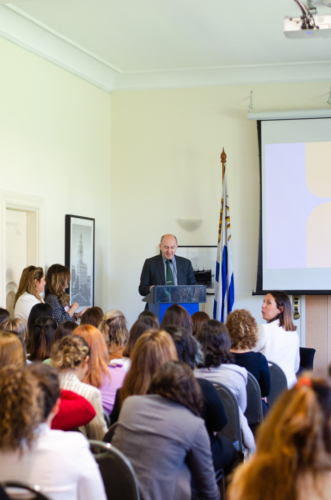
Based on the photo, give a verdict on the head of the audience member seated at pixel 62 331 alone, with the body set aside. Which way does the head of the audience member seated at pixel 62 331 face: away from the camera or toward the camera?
away from the camera

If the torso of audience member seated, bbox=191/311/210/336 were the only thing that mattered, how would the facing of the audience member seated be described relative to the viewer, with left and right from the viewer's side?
facing away from the viewer

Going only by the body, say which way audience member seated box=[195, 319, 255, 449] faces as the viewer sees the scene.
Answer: away from the camera

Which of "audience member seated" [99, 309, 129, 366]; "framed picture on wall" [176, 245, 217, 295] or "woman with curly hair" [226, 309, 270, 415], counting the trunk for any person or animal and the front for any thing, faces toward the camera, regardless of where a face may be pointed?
the framed picture on wall

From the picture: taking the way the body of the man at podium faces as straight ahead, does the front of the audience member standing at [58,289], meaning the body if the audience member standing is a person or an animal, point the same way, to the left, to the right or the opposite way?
to the left

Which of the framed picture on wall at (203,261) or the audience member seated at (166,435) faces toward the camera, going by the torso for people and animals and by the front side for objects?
the framed picture on wall

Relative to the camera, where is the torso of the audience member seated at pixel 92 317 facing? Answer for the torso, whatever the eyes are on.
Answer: away from the camera

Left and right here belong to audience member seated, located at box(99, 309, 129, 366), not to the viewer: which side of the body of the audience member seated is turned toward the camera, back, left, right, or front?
back

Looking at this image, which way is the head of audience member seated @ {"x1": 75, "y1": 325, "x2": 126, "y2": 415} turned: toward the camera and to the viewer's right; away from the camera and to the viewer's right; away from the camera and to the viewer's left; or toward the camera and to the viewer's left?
away from the camera and to the viewer's right

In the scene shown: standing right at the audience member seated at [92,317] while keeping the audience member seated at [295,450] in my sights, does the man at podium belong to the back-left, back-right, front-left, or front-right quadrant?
back-left

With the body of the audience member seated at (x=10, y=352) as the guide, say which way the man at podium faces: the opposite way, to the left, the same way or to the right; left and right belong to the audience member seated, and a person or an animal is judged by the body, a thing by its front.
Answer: the opposite way

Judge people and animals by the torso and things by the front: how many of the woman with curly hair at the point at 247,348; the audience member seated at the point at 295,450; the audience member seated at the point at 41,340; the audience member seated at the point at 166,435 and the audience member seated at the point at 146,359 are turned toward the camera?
0

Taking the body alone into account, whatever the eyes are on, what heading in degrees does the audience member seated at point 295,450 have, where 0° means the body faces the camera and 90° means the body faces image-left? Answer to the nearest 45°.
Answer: approximately 180°

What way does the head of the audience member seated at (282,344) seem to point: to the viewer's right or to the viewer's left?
to the viewer's left

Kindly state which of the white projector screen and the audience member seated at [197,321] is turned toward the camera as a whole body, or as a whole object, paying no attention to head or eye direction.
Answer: the white projector screen

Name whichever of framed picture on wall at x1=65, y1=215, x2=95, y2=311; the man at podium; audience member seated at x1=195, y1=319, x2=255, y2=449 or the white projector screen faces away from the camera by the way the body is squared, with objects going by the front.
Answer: the audience member seated

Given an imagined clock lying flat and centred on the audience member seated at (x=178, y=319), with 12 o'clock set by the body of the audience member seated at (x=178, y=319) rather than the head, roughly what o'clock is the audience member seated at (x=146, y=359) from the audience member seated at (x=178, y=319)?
the audience member seated at (x=146, y=359) is roughly at 6 o'clock from the audience member seated at (x=178, y=319).

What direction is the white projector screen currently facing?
toward the camera

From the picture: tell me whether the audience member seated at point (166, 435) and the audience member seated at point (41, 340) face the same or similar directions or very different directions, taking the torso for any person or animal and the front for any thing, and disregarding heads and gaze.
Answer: same or similar directions

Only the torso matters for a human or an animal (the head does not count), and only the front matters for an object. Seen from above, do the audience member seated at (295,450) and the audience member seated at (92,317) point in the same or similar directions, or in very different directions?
same or similar directions
